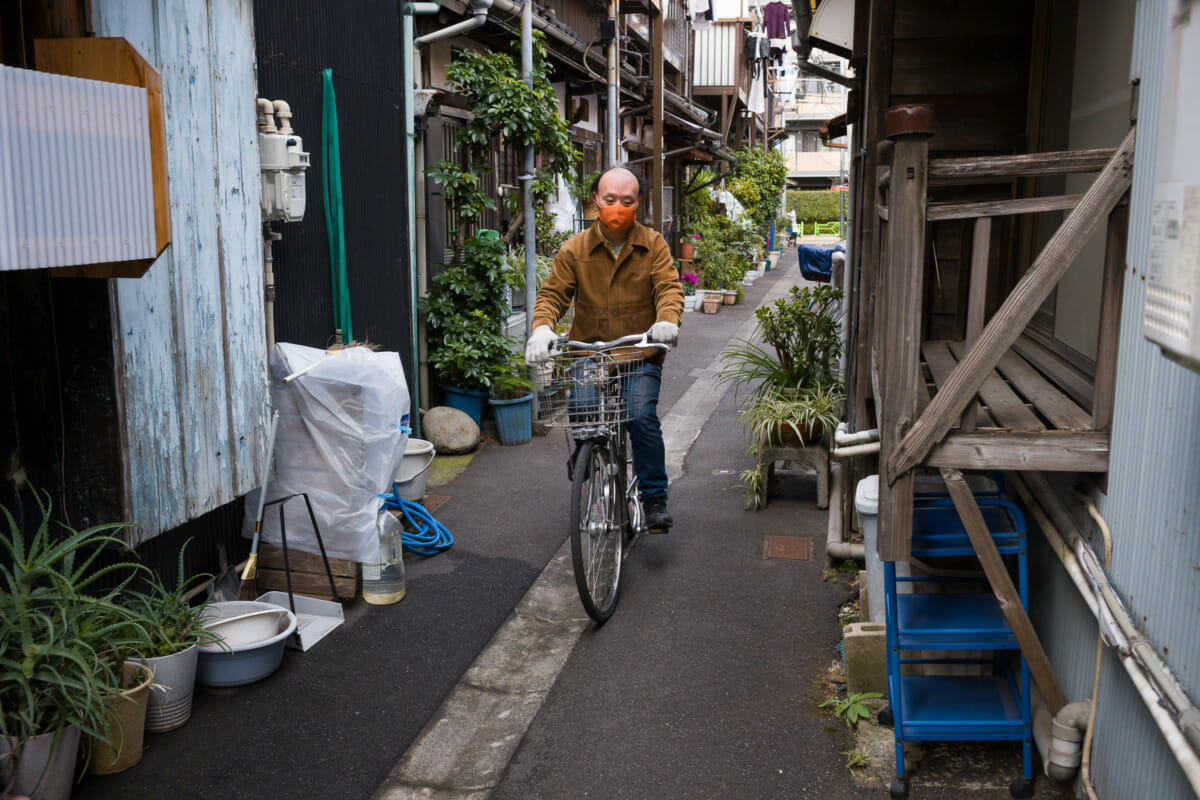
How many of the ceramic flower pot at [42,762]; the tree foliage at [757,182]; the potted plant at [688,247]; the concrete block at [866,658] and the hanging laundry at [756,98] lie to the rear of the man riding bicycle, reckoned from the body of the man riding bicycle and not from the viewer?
3

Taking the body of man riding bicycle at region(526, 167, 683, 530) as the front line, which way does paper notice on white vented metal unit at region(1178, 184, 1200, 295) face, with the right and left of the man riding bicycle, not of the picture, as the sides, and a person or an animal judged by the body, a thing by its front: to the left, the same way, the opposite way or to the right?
to the right

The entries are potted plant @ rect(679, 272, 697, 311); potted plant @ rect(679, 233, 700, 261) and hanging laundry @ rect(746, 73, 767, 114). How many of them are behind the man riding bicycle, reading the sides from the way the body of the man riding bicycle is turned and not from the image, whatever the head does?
3

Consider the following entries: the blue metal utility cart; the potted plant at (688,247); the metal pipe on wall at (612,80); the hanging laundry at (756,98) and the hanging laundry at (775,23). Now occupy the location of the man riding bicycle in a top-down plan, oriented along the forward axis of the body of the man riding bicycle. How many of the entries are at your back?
4

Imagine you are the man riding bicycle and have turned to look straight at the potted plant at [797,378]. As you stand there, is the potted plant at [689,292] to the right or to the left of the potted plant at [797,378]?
left

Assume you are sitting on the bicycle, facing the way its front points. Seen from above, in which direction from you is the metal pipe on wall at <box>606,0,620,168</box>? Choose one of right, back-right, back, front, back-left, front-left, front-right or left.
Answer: back

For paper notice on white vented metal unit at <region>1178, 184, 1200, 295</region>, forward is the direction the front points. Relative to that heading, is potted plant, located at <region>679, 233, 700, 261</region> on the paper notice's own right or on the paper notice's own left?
on the paper notice's own right

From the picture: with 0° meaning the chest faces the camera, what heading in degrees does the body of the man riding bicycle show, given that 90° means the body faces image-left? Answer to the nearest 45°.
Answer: approximately 0°

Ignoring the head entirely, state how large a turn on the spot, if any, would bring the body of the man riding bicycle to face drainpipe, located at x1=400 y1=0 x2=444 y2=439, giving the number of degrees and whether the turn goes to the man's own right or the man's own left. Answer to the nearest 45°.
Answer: approximately 135° to the man's own right

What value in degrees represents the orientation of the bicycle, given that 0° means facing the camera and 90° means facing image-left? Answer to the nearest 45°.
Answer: approximately 0°

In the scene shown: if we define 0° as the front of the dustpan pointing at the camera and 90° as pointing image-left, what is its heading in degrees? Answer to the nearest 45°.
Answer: approximately 315°
